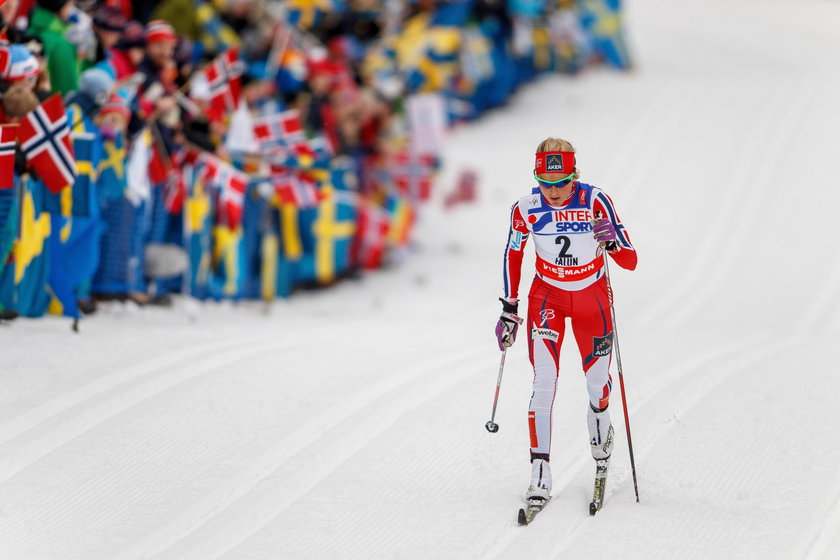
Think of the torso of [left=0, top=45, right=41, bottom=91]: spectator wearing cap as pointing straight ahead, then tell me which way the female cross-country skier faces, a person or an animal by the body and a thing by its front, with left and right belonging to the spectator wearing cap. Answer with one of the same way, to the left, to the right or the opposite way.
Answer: to the right

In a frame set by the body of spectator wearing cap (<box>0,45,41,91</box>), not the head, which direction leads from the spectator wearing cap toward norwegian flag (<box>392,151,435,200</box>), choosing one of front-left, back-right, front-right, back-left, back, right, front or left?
left

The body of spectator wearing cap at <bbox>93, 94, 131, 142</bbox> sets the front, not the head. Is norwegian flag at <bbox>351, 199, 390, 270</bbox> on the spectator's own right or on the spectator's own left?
on the spectator's own left

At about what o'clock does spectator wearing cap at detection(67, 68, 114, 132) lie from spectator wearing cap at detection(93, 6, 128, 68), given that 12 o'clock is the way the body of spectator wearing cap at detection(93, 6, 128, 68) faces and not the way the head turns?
spectator wearing cap at detection(67, 68, 114, 132) is roughly at 2 o'clock from spectator wearing cap at detection(93, 6, 128, 68).

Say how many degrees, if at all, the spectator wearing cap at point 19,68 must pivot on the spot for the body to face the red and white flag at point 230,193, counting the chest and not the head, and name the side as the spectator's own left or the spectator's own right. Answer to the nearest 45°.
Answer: approximately 90° to the spectator's own left

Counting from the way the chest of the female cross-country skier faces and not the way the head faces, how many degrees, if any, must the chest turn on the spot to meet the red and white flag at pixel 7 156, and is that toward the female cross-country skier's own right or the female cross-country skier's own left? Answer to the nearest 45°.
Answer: approximately 90° to the female cross-country skier's own right

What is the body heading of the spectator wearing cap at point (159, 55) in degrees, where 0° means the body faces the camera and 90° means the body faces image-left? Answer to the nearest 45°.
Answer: approximately 315°

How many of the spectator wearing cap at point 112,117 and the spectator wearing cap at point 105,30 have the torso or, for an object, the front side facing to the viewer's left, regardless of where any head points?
0
